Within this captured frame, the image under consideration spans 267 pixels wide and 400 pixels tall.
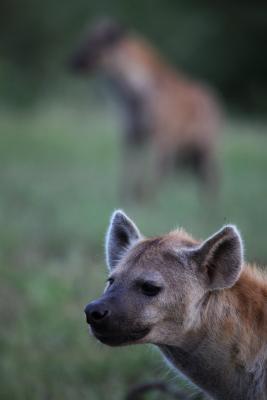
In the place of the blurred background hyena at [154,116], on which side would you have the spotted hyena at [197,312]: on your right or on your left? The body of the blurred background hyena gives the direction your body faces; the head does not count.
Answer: on your left

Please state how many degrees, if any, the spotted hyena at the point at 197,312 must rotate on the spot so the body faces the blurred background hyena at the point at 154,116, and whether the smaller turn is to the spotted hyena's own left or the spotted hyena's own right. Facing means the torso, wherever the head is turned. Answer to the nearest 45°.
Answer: approximately 135° to the spotted hyena's own right

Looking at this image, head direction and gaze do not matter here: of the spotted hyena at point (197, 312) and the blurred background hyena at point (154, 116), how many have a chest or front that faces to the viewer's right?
0

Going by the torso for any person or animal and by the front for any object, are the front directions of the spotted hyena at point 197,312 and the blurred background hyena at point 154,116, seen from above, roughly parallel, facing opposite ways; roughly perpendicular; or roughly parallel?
roughly parallel

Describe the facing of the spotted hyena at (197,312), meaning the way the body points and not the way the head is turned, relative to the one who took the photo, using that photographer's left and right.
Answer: facing the viewer and to the left of the viewer
